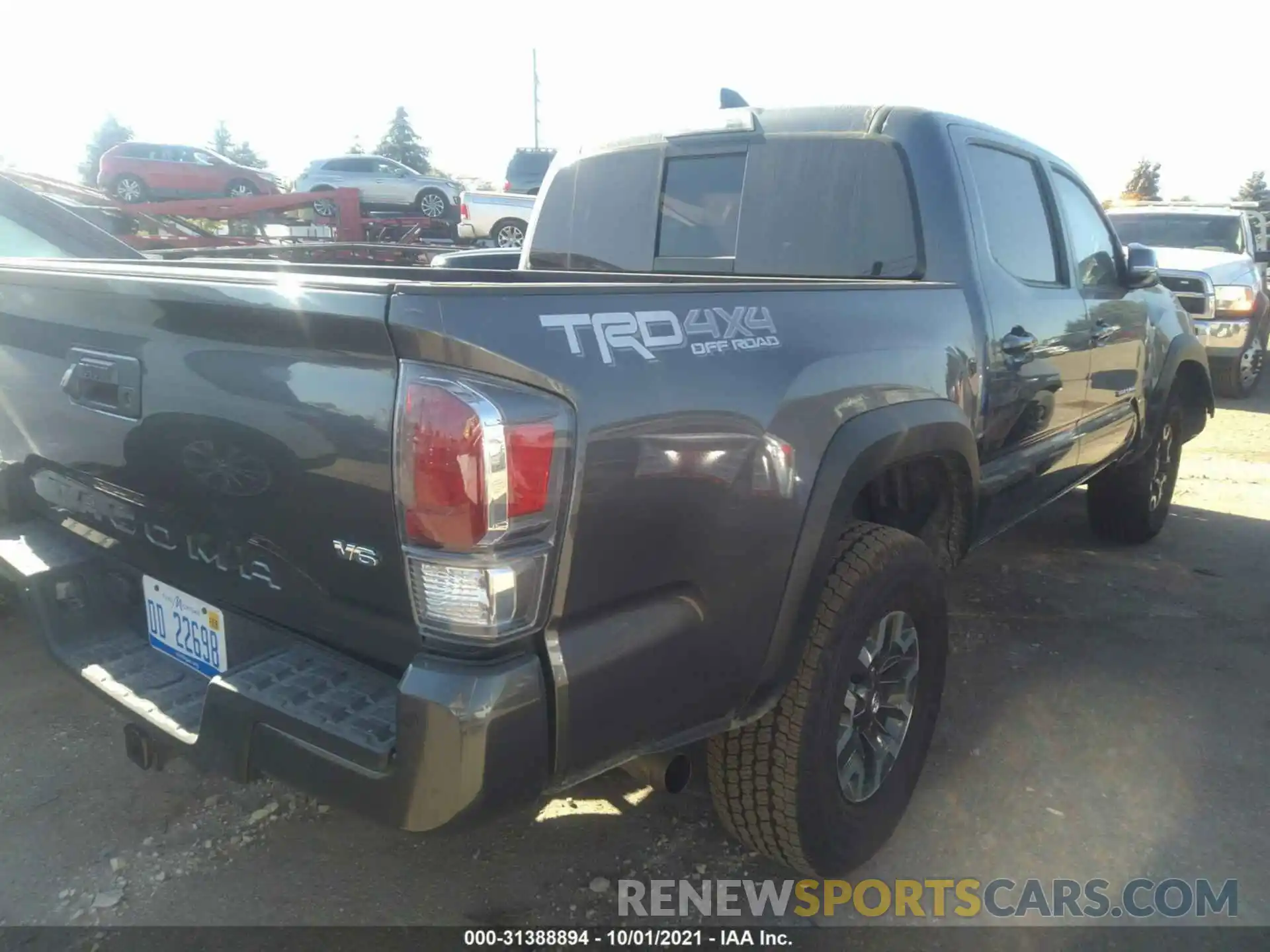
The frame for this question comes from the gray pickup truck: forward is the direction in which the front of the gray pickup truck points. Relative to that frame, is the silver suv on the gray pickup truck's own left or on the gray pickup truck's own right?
on the gray pickup truck's own left

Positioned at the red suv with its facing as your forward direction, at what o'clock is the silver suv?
The silver suv is roughly at 1 o'clock from the red suv.

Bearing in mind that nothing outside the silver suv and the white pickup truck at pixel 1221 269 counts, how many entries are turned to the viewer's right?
1

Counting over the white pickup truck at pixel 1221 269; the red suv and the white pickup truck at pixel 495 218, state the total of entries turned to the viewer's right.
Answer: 2

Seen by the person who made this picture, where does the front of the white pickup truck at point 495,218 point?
facing to the right of the viewer

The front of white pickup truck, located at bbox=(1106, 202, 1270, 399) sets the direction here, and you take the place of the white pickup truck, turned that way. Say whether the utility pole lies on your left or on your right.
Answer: on your right

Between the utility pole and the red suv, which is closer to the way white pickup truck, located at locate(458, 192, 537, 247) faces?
the utility pole

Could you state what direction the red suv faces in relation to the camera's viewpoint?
facing to the right of the viewer

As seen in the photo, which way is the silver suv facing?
to the viewer's right
